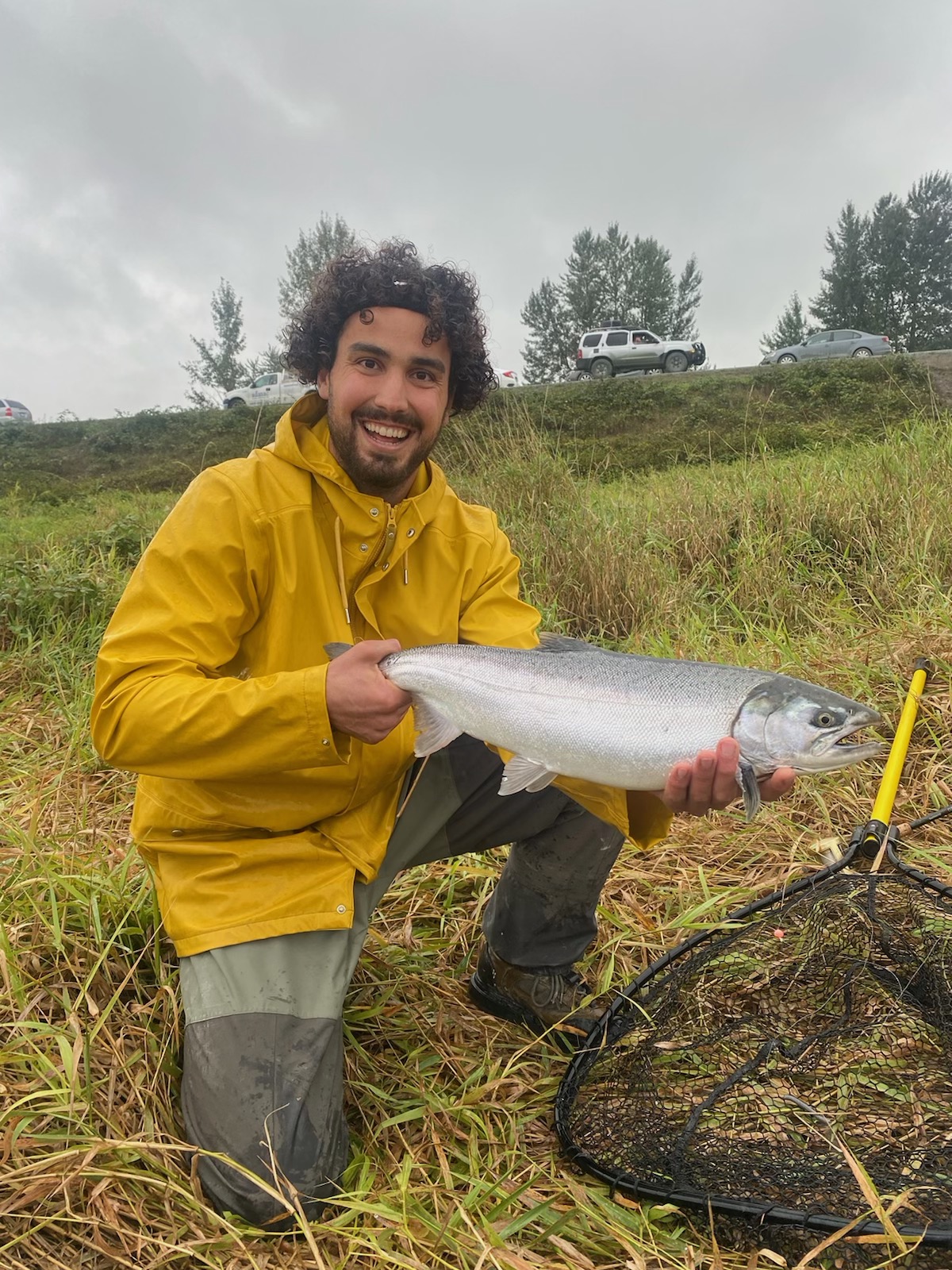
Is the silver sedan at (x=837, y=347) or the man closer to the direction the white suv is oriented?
the silver sedan

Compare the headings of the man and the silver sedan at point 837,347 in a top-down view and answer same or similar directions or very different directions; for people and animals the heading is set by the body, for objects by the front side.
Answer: very different directions

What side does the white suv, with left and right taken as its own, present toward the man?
right

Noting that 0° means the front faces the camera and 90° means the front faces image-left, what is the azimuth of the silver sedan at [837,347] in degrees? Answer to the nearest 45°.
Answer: approximately 90°

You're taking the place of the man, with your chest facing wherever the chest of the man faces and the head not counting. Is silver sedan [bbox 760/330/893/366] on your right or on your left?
on your left

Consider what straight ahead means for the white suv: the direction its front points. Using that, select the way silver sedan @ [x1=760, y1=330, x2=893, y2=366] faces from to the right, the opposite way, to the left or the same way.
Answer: the opposite way

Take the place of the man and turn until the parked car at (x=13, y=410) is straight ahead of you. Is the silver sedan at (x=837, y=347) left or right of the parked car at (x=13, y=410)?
right

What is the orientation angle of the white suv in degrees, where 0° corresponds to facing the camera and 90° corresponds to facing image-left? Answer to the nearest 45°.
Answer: approximately 270°

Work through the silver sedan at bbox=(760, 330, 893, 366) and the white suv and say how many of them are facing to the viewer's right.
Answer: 1

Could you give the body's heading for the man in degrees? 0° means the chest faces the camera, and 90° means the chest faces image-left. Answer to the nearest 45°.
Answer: approximately 315°
